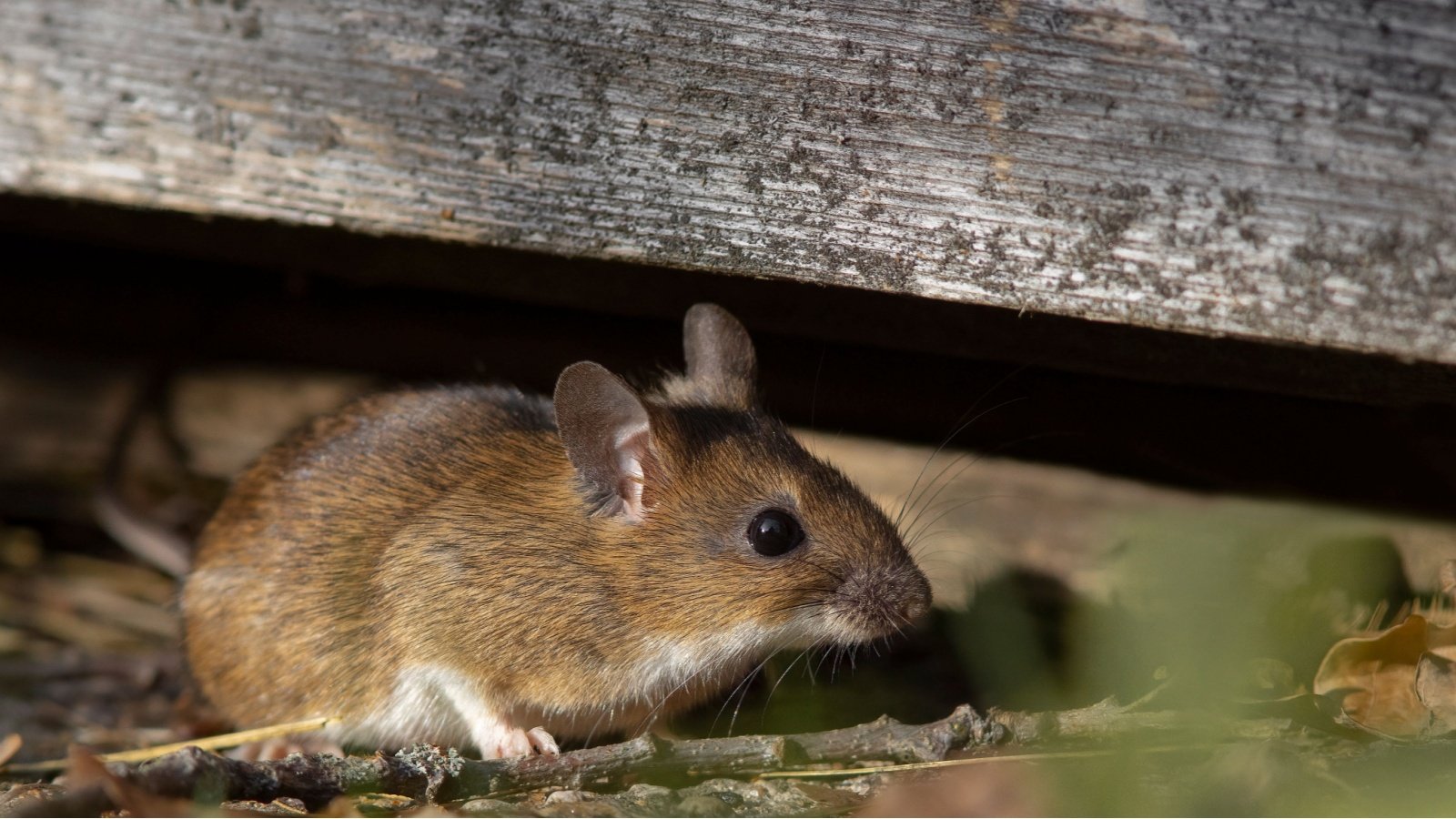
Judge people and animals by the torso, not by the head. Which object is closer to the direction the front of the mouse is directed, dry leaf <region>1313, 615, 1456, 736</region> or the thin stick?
the dry leaf

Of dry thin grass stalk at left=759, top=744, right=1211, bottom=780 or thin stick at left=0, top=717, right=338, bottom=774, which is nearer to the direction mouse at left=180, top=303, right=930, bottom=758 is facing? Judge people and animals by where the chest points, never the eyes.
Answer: the dry thin grass stalk

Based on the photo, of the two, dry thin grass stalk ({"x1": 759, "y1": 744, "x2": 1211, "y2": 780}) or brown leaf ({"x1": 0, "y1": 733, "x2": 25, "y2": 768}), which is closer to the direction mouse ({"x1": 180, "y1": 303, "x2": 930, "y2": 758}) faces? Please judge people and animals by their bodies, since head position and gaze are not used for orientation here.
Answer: the dry thin grass stalk

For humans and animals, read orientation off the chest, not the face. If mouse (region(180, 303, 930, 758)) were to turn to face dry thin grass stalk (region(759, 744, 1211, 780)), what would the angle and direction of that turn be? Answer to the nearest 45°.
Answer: approximately 45° to its right

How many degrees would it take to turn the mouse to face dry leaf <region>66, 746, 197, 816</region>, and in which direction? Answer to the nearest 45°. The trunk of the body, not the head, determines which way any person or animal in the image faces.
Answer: approximately 135° to its right

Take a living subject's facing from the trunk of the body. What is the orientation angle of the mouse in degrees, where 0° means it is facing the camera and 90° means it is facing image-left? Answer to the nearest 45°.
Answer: approximately 270°

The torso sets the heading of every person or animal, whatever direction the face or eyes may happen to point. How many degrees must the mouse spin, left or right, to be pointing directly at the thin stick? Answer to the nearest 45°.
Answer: approximately 180°
